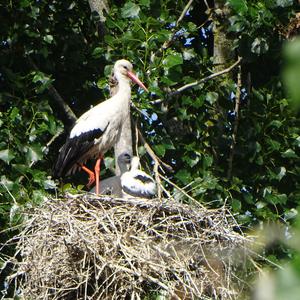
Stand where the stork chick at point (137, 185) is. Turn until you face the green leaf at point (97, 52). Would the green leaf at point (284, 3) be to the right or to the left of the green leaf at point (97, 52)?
right

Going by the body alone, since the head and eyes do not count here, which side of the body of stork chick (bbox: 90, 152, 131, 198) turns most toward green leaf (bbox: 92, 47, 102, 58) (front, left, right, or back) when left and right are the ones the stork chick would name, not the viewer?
left

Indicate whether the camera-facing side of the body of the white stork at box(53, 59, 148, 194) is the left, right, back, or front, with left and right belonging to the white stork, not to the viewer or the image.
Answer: right

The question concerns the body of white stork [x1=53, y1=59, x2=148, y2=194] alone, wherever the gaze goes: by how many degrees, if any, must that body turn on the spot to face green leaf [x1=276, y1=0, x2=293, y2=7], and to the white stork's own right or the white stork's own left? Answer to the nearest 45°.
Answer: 0° — it already faces it

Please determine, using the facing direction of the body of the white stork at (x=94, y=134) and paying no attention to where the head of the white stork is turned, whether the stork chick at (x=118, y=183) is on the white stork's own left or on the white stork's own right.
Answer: on the white stork's own left

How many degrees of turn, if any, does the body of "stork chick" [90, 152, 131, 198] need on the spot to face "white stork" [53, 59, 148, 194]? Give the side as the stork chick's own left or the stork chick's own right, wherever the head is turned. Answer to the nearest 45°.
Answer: approximately 90° to the stork chick's own left

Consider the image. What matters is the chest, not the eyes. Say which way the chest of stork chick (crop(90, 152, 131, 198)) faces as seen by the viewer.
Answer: to the viewer's right

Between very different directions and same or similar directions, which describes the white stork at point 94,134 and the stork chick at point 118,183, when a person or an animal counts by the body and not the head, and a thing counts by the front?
same or similar directions

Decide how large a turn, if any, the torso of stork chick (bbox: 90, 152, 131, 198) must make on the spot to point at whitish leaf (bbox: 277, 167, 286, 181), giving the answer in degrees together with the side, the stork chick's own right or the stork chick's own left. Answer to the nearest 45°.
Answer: approximately 45° to the stork chick's own left

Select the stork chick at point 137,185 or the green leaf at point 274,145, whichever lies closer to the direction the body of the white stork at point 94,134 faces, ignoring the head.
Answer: the stork chick
